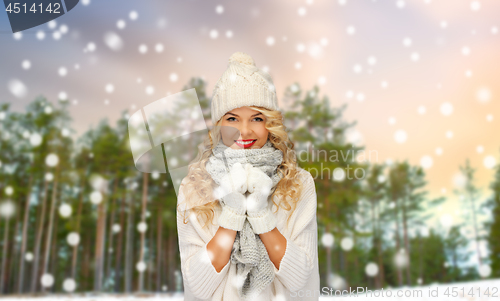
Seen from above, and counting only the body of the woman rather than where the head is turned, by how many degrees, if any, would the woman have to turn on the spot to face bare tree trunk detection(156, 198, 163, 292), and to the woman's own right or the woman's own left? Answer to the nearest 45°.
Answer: approximately 180°

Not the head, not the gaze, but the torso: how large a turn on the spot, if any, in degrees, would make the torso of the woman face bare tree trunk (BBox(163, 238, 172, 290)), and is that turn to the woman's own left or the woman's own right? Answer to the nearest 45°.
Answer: approximately 180°

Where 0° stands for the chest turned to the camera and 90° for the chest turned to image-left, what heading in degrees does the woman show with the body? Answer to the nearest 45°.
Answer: approximately 0°

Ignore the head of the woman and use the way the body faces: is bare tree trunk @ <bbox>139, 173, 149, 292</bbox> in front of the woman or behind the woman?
behind

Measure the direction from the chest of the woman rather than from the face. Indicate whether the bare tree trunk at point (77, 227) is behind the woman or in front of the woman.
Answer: behind
